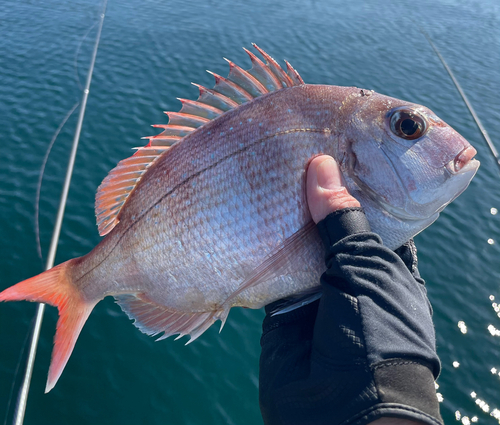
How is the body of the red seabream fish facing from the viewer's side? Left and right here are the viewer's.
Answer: facing to the right of the viewer
